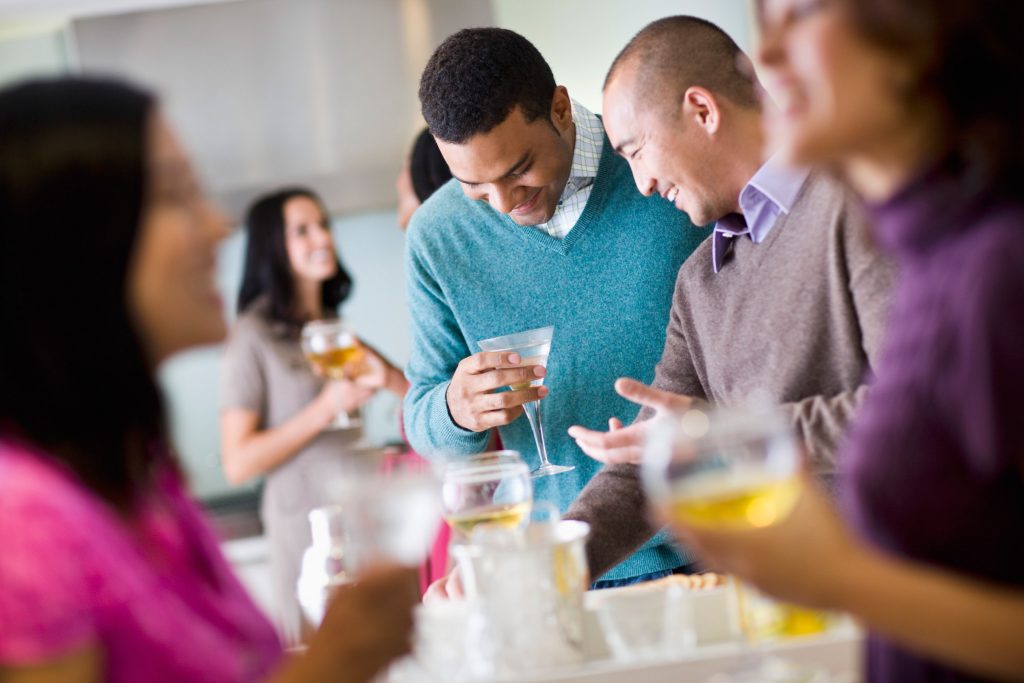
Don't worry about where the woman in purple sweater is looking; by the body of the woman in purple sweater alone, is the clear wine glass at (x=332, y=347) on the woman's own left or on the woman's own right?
on the woman's own right

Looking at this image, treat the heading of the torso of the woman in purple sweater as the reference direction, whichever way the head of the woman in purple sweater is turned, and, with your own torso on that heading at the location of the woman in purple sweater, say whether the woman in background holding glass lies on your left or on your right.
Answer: on your right

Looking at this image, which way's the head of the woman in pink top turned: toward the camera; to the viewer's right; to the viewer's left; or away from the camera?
to the viewer's right

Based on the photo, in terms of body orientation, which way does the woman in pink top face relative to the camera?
to the viewer's right

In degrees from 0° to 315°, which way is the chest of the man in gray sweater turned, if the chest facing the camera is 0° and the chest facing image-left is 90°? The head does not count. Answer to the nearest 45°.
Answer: approximately 45°

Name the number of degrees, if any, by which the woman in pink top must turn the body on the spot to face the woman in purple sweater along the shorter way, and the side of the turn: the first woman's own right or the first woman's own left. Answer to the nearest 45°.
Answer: approximately 45° to the first woman's own right

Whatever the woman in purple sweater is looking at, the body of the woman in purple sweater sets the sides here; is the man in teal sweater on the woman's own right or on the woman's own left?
on the woman's own right

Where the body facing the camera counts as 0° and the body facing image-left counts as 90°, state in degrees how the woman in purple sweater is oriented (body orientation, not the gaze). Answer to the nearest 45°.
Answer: approximately 90°

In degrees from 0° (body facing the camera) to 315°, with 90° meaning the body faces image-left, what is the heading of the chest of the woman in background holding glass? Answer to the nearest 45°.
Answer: approximately 315°
